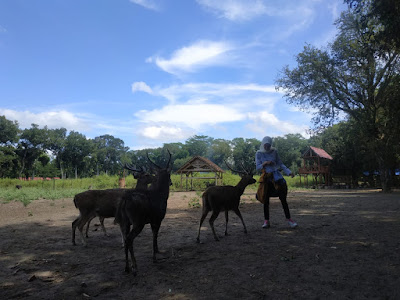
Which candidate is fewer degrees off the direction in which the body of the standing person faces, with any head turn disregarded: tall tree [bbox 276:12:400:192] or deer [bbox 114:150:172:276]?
the deer

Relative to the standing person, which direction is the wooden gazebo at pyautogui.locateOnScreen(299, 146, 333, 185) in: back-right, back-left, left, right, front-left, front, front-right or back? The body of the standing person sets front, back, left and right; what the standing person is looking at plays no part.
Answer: back

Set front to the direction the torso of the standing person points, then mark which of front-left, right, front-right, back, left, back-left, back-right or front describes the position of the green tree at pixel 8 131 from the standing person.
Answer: back-right

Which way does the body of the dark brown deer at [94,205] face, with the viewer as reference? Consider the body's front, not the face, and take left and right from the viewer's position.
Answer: facing to the right of the viewer

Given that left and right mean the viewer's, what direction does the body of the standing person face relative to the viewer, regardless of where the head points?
facing the viewer

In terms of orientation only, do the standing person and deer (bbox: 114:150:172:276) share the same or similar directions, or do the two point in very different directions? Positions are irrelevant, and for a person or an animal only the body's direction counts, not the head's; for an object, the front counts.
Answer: very different directions

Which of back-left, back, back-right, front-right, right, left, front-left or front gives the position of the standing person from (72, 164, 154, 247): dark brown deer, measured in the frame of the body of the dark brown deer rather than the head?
front
